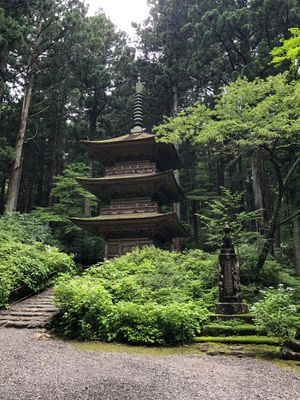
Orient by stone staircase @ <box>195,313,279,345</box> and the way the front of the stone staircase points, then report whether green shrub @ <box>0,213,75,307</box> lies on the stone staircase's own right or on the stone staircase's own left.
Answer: on the stone staircase's own right

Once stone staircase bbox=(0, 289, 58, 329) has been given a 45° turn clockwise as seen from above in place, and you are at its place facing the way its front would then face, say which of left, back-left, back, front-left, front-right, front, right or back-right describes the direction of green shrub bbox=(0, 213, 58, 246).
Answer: back-right

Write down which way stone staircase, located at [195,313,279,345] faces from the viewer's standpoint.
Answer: facing the viewer

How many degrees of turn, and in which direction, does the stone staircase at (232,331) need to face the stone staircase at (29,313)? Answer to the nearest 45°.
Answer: approximately 90° to its right

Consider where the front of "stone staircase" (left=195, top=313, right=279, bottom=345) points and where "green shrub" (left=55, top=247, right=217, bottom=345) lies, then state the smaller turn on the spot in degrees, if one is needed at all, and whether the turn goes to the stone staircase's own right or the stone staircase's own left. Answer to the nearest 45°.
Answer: approximately 90° to the stone staircase's own right

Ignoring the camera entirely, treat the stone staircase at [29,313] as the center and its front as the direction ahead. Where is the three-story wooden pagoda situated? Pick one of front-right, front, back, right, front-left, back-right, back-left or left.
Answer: back-left

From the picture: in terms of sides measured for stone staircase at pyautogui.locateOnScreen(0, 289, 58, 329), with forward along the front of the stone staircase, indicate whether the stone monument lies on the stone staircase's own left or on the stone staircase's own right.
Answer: on the stone staircase's own left

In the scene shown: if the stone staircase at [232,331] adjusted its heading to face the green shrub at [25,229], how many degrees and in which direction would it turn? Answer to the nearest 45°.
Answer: approximately 135° to its right

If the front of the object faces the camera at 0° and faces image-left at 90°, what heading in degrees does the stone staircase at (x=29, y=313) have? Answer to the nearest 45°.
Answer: approximately 0°

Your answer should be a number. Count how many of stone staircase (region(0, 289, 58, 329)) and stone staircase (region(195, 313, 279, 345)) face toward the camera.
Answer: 2

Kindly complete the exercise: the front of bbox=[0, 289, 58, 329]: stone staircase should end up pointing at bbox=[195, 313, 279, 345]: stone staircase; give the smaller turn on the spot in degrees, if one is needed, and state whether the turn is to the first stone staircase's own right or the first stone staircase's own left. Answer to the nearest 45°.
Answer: approximately 45° to the first stone staircase's own left
